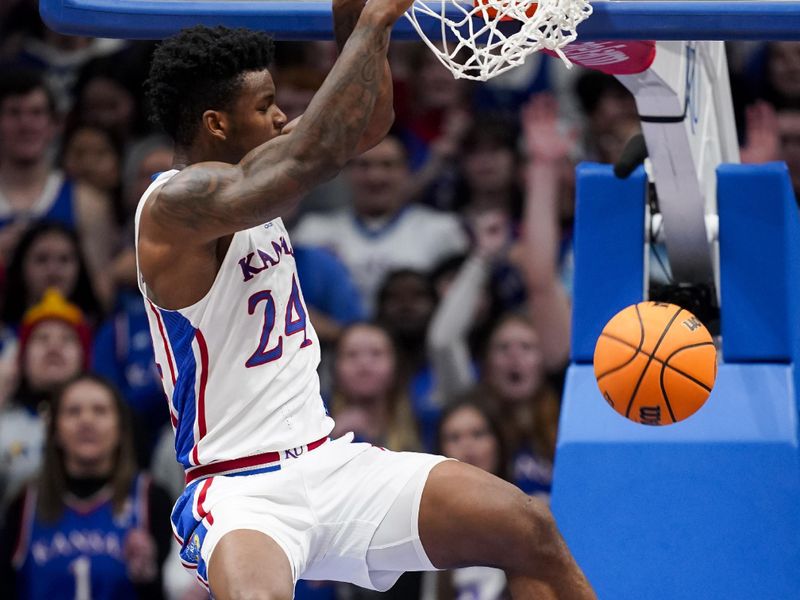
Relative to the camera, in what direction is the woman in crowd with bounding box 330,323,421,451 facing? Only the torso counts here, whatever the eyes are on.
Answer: toward the camera

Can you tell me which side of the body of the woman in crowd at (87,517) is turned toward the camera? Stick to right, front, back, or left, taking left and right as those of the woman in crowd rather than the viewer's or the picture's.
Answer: front

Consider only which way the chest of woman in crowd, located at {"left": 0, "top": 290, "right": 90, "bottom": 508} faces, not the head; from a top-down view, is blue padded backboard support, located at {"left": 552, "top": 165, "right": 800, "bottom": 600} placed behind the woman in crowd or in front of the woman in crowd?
in front

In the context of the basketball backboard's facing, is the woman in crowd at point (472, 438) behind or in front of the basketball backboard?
behind

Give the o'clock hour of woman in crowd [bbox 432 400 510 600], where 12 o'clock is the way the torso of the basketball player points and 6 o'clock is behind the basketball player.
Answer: The woman in crowd is roughly at 8 o'clock from the basketball player.

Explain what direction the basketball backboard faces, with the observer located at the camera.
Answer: facing the viewer

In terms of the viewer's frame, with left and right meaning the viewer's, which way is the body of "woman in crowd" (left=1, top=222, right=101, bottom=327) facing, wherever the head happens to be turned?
facing the viewer
